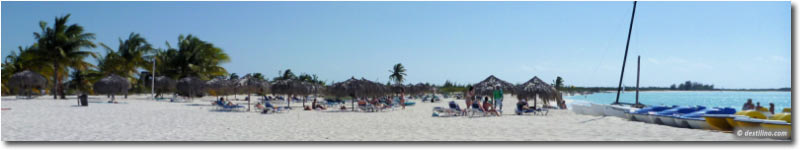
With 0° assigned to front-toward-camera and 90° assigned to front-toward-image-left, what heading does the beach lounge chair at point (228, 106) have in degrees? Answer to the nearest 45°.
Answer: approximately 270°

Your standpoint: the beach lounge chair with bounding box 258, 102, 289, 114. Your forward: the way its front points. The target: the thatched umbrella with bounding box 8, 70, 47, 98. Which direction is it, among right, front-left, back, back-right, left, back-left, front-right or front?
back-left

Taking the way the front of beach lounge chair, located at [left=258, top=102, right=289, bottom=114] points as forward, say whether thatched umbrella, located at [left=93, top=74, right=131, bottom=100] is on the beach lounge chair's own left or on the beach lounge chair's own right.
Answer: on the beach lounge chair's own left

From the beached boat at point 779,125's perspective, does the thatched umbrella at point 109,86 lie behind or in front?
in front

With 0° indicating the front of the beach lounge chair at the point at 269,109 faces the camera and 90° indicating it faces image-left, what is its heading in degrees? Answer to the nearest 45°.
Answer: approximately 270°

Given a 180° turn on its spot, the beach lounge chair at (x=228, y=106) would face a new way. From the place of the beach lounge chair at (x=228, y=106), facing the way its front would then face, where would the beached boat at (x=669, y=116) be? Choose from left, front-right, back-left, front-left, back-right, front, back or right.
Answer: back-left

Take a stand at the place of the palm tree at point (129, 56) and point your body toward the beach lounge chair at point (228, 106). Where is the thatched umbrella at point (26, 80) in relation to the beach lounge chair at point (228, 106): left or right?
right

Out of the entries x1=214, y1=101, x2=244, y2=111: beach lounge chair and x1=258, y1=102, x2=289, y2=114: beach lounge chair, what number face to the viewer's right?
2

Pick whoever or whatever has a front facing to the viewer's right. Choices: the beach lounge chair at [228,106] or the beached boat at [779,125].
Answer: the beach lounge chair

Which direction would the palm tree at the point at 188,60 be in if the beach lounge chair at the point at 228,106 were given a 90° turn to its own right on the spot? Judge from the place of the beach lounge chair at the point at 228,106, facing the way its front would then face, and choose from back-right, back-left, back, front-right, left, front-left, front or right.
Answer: back

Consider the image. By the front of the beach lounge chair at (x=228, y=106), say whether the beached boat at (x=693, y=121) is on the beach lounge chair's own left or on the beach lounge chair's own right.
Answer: on the beach lounge chair's own right

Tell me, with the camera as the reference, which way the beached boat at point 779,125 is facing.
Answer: facing to the left of the viewer

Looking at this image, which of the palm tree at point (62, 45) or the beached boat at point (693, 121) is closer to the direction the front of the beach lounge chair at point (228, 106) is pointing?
the beached boat
